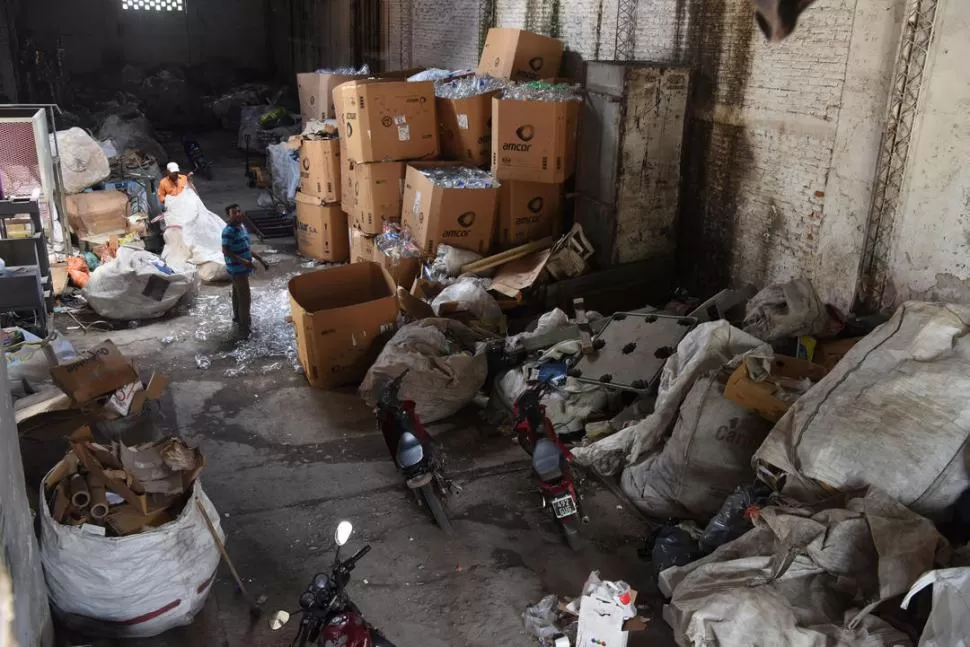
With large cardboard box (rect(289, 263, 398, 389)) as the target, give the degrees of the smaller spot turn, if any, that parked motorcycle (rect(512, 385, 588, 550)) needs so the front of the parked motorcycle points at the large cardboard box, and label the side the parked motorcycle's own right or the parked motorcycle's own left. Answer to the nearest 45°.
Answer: approximately 45° to the parked motorcycle's own left

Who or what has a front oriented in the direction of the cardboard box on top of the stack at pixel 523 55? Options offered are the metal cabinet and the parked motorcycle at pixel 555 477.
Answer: the parked motorcycle

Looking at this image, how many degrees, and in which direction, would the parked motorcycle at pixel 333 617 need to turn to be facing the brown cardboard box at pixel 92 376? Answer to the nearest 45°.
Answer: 0° — it already faces it

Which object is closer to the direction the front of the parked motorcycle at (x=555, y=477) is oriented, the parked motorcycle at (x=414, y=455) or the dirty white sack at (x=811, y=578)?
the parked motorcycle

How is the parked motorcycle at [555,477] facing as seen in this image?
away from the camera

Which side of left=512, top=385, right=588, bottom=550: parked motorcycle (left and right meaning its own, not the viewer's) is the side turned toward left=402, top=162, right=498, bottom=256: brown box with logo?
front

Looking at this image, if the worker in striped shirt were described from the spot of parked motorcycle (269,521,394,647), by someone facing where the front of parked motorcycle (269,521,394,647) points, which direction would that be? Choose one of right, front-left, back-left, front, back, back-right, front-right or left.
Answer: front-right

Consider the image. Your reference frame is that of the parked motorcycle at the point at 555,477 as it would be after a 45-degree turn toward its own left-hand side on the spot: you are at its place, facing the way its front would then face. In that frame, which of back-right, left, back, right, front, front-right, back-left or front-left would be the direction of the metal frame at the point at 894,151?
right

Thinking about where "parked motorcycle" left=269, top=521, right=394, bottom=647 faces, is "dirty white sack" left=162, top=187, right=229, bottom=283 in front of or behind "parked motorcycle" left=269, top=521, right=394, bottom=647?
in front

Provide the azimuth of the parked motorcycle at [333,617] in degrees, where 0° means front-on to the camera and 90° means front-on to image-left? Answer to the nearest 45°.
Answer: approximately 135°

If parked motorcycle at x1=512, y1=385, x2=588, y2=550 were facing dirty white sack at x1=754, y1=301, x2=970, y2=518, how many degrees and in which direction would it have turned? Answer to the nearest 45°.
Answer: approximately 90° to its right

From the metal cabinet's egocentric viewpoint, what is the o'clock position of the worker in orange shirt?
The worker in orange shirt is roughly at 2 o'clock from the metal cabinet.

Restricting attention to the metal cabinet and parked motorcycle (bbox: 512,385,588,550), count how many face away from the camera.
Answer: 1

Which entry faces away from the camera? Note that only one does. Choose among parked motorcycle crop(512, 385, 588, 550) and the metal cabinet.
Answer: the parked motorcycle

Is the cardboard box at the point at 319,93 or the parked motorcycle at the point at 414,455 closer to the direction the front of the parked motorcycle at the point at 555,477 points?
the cardboard box

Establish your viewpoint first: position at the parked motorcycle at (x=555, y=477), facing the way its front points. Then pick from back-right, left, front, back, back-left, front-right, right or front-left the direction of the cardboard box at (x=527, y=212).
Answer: front

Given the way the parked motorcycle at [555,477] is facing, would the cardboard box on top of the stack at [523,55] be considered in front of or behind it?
in front
